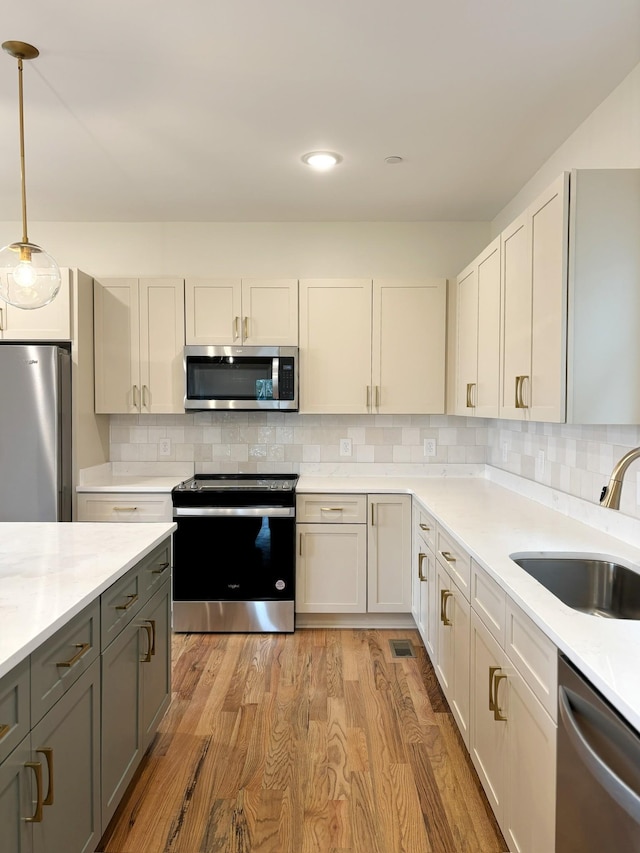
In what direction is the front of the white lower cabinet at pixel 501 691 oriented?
to the viewer's left

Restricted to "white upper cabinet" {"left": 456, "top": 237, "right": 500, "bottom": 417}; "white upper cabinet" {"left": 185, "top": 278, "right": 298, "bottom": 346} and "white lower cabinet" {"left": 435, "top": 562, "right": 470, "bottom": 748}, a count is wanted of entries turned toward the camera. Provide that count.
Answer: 1

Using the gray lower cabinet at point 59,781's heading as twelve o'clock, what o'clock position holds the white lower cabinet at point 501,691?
The white lower cabinet is roughly at 11 o'clock from the gray lower cabinet.

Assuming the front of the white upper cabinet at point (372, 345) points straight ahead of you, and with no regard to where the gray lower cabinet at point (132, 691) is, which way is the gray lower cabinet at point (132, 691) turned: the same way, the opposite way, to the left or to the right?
to the left

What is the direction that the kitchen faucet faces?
to the viewer's left

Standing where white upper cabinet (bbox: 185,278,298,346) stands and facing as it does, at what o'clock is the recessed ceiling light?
The recessed ceiling light is roughly at 11 o'clock from the white upper cabinet.

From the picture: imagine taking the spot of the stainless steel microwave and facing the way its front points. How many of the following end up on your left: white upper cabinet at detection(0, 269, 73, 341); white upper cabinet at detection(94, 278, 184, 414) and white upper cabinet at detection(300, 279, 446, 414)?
1

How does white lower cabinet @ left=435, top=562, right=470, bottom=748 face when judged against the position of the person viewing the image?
facing to the left of the viewer

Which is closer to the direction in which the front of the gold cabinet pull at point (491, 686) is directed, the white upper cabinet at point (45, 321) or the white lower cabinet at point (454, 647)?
the white upper cabinet

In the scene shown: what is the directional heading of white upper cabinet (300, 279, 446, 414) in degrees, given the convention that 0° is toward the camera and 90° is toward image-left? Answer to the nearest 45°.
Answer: approximately 0°

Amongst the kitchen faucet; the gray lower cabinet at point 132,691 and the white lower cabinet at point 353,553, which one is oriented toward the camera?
the white lower cabinet

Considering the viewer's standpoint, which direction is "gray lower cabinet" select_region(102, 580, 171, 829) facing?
facing to the right of the viewer
